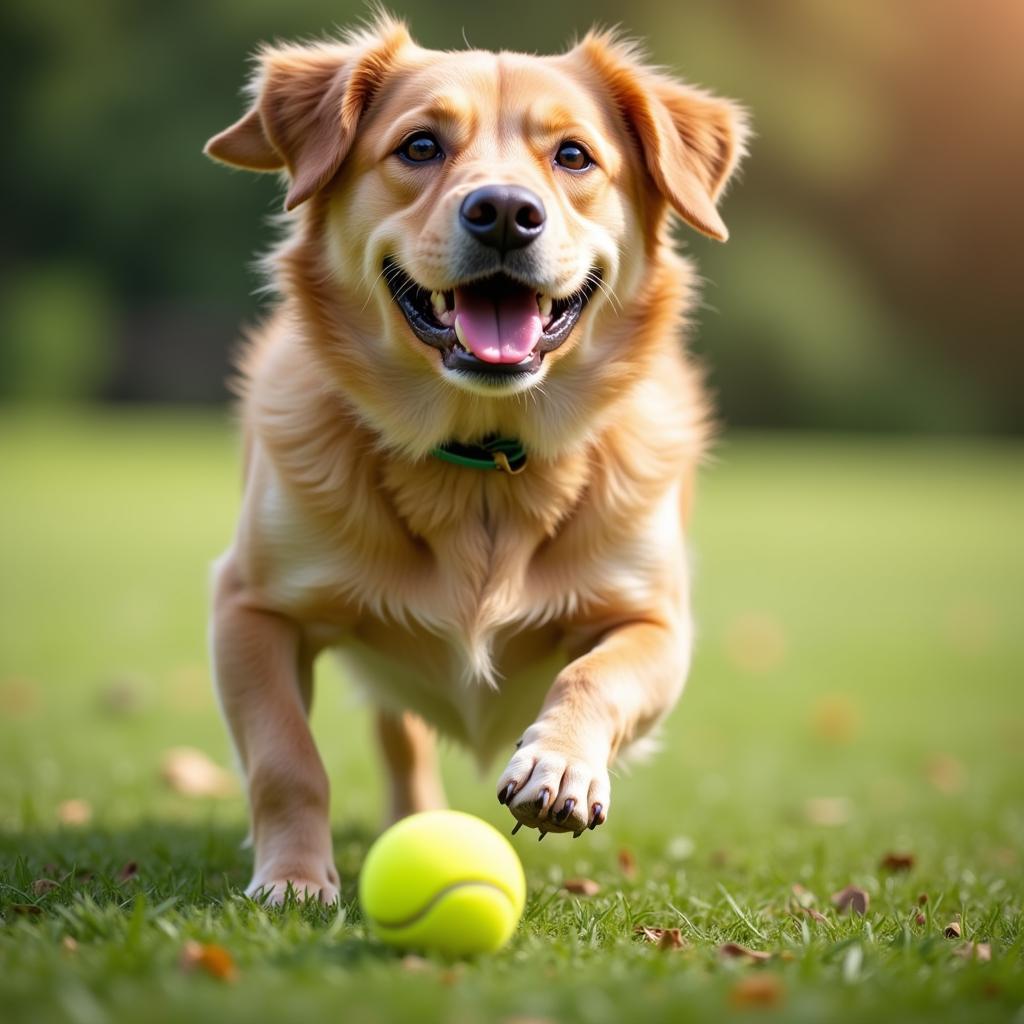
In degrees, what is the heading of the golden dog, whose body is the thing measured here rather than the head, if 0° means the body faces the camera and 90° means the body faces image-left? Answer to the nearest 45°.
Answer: approximately 0°

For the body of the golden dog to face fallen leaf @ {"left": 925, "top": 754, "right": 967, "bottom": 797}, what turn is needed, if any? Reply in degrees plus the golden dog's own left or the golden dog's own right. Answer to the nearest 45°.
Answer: approximately 135° to the golden dog's own left

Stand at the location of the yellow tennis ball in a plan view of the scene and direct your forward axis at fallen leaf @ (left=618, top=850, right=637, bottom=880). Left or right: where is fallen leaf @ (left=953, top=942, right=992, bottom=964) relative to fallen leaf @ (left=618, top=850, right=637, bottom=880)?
right

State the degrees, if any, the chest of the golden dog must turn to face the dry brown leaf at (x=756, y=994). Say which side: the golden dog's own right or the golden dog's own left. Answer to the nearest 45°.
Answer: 0° — it already faces it

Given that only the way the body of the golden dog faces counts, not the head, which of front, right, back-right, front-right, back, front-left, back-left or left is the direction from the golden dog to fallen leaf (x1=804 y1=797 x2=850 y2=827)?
back-left

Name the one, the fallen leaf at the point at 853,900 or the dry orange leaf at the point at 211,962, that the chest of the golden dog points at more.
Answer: the dry orange leaf

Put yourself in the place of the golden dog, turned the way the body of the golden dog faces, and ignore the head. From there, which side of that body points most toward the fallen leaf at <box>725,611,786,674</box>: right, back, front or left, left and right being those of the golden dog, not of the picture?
back

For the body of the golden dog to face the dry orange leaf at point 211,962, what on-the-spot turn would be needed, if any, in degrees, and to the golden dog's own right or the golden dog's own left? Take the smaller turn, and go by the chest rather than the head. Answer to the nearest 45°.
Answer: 0° — it already faces it
